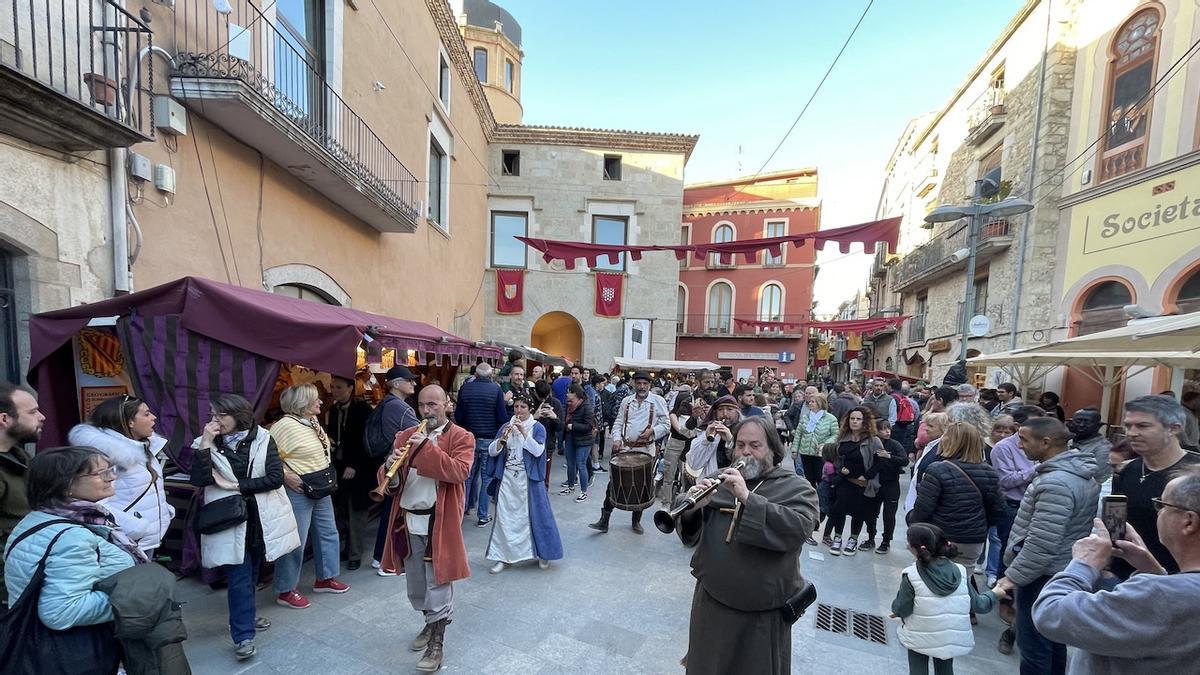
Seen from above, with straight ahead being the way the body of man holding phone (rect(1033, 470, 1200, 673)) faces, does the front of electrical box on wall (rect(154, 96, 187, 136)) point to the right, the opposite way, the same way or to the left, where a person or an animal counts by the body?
to the right

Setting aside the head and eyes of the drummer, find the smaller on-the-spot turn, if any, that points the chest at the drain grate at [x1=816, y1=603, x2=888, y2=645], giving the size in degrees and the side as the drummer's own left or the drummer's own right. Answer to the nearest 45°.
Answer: approximately 45° to the drummer's own left

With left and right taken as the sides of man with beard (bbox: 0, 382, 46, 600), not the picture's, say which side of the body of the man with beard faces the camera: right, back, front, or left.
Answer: right

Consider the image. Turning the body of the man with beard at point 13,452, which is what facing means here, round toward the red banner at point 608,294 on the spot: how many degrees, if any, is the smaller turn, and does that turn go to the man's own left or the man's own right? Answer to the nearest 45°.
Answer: approximately 45° to the man's own left

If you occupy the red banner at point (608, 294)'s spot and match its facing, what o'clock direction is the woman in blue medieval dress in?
The woman in blue medieval dress is roughly at 12 o'clock from the red banner.

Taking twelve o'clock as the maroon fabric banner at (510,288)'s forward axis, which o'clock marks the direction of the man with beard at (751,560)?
The man with beard is roughly at 12 o'clock from the maroon fabric banner.

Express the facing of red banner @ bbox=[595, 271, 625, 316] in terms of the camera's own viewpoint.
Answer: facing the viewer

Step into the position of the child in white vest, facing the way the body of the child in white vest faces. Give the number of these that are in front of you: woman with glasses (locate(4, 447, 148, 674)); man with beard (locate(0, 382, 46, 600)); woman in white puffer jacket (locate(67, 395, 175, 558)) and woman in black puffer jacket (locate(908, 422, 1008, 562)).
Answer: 1

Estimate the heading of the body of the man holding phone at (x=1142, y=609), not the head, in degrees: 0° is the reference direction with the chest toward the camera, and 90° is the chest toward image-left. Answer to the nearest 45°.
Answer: approximately 135°

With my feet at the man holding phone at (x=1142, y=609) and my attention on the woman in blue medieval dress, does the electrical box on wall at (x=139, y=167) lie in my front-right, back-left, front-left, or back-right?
front-left

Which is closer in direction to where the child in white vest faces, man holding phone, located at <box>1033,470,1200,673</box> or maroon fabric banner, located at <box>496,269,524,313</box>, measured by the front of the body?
the maroon fabric banner

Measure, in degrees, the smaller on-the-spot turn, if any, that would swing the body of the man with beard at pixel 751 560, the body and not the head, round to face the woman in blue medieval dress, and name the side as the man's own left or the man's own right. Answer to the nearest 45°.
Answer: approximately 90° to the man's own right

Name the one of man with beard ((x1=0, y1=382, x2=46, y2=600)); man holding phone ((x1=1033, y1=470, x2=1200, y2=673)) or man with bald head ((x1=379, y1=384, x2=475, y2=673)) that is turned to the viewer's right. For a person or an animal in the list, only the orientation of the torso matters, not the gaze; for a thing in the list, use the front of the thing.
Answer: the man with beard

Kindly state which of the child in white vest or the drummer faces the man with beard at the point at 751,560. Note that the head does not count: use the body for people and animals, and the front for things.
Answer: the drummer

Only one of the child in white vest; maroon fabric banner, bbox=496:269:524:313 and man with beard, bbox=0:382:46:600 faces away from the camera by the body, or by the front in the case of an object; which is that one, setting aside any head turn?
the child in white vest

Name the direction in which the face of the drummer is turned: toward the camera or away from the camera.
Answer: toward the camera

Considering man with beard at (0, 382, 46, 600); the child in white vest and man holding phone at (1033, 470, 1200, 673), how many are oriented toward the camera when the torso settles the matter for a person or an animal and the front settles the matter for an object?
0

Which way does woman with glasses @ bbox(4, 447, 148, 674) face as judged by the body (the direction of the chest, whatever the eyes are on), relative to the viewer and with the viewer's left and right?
facing to the right of the viewer
